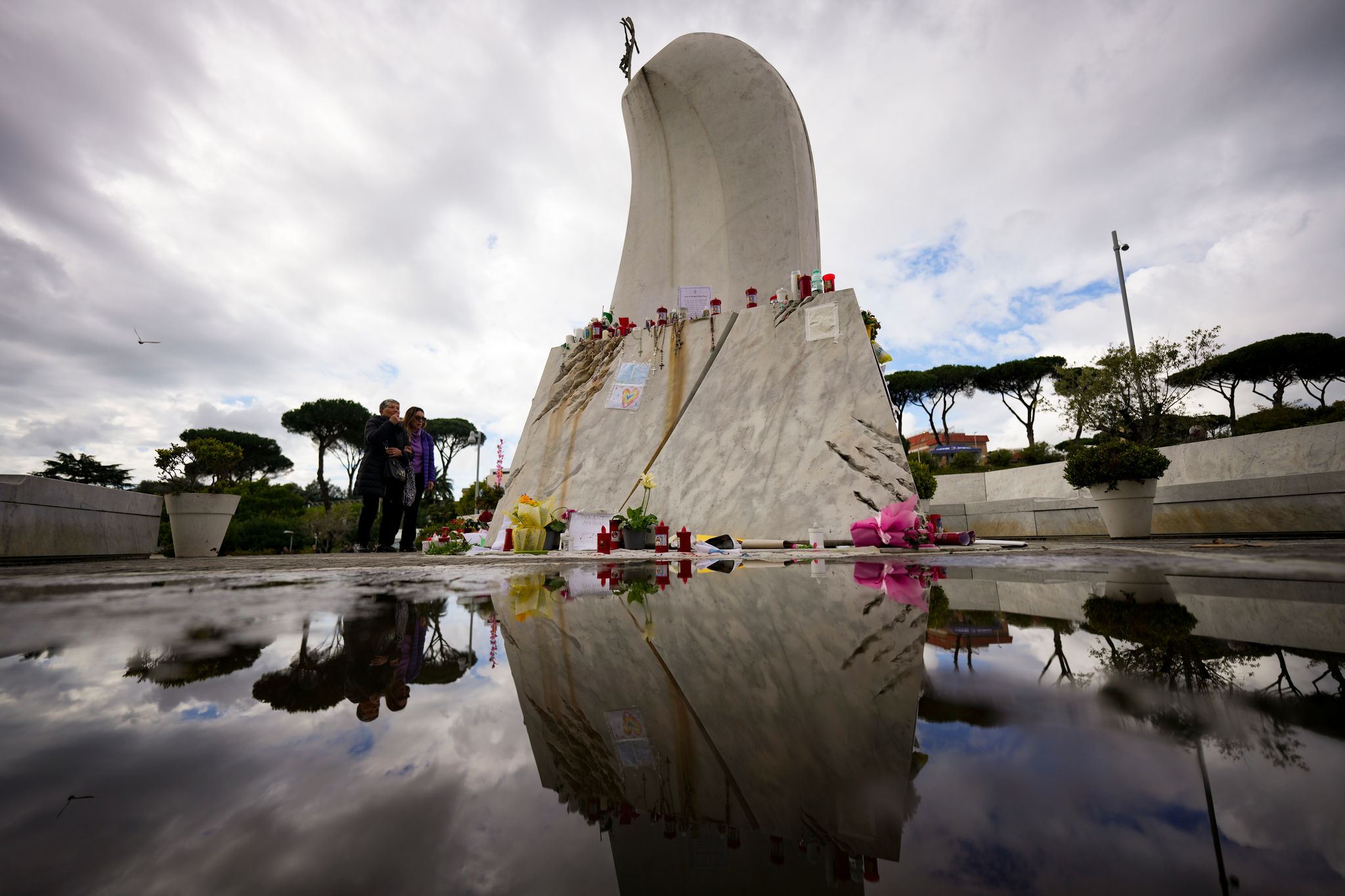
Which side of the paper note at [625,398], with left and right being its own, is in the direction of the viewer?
front

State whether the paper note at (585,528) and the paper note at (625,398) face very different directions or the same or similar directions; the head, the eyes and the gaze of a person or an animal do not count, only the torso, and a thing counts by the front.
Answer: same or similar directions

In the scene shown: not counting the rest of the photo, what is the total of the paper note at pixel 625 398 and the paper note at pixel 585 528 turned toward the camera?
2

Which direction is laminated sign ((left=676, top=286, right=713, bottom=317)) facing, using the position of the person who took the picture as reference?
facing the viewer

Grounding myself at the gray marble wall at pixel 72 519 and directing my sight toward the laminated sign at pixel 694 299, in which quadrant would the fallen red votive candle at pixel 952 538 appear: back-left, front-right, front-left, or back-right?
front-right

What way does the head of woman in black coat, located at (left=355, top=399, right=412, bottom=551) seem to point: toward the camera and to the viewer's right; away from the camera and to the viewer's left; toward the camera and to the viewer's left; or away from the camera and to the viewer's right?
toward the camera and to the viewer's right

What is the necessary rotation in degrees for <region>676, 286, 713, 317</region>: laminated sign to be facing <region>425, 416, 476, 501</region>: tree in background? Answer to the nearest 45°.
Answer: approximately 135° to its right

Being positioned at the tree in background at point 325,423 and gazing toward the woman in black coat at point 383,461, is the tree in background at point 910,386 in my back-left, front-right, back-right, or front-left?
front-left

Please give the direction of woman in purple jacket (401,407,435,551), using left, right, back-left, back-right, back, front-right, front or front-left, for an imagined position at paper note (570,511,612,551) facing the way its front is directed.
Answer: right

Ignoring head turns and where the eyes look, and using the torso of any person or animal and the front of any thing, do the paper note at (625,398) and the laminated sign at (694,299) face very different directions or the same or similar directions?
same or similar directions

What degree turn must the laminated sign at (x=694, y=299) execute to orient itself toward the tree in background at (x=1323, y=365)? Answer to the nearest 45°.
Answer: approximately 135° to its left

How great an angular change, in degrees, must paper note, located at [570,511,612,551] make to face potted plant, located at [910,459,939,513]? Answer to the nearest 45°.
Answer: approximately 135° to its left

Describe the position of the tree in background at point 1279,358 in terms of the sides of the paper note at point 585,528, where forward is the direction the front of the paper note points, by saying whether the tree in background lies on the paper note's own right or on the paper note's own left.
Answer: on the paper note's own left

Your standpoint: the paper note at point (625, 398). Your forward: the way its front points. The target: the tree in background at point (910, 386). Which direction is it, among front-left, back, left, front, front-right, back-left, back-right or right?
back-left
